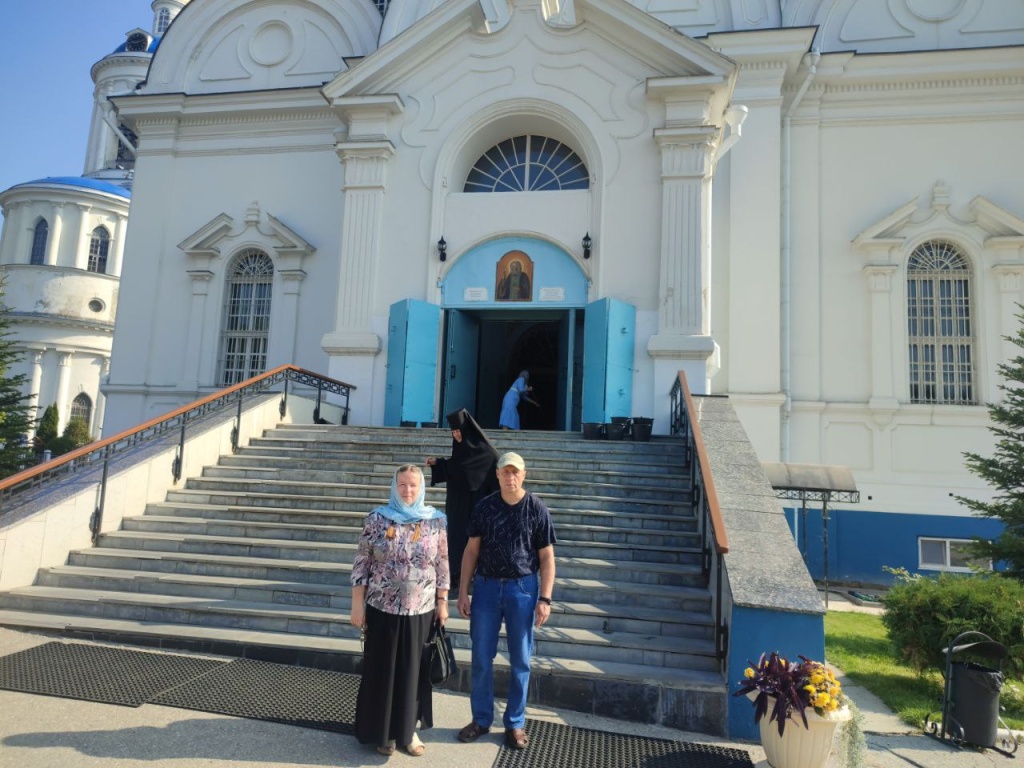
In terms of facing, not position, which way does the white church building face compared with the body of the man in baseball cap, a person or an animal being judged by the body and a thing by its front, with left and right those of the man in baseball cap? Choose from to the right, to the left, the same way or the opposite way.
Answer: the same way

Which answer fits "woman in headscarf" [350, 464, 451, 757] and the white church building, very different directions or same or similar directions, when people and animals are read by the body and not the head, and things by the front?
same or similar directions

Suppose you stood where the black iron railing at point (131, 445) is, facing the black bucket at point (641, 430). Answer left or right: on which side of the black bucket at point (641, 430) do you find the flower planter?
right

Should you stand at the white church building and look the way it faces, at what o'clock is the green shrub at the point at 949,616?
The green shrub is roughly at 12 o'clock from the white church building.

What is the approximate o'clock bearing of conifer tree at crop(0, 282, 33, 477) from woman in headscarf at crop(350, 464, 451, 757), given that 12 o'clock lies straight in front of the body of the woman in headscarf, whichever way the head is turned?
The conifer tree is roughly at 5 o'clock from the woman in headscarf.

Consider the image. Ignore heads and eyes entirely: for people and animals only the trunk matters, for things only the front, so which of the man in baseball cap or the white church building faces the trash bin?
the white church building

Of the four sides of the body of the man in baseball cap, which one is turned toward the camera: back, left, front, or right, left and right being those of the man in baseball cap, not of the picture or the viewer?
front

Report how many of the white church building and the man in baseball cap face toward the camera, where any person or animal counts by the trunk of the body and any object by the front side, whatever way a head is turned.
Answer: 2

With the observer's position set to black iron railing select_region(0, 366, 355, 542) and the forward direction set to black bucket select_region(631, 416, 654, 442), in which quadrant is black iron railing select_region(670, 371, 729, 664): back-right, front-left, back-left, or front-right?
front-right

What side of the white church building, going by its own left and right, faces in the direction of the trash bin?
front

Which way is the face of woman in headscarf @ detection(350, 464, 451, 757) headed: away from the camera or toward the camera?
toward the camera

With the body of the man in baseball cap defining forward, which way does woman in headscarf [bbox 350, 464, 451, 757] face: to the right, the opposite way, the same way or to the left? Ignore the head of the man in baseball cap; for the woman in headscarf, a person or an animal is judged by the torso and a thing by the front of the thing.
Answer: the same way

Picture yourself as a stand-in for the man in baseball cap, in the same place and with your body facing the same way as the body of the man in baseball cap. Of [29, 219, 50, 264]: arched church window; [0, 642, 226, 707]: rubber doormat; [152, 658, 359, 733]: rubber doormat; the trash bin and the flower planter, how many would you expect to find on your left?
2

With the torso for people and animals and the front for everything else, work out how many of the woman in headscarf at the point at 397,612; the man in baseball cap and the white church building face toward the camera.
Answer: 3
